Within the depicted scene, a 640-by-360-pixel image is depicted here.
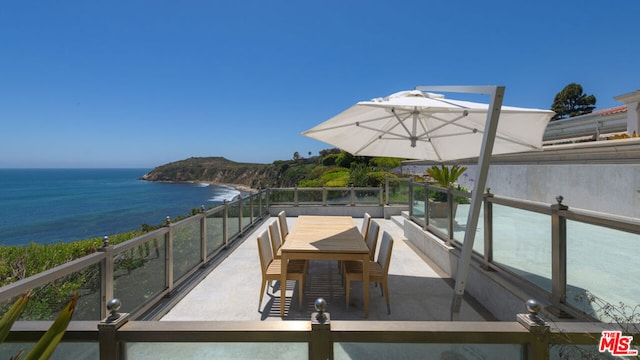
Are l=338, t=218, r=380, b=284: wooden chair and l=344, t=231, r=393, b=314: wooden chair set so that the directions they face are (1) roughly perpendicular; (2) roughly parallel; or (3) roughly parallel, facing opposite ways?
roughly parallel

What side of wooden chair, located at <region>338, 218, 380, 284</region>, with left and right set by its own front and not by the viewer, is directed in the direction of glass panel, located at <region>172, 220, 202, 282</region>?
front

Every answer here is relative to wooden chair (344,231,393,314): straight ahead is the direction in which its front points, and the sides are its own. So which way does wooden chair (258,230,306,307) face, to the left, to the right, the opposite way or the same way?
the opposite way

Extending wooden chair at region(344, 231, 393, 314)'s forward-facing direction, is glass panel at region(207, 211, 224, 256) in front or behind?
in front

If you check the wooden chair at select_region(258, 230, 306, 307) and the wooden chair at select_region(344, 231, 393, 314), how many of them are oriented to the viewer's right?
1

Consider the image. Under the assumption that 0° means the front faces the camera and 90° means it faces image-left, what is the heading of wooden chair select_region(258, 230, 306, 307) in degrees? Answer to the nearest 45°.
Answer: approximately 270°

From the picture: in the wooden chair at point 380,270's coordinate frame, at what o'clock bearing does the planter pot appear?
The planter pot is roughly at 4 o'clock from the wooden chair.

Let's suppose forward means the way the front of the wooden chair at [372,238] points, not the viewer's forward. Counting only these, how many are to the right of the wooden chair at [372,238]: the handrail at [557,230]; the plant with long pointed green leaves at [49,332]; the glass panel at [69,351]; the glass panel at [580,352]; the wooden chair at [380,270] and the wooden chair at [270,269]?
0

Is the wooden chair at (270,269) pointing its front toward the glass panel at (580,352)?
no

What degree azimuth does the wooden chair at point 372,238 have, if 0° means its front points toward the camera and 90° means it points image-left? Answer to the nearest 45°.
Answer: approximately 90°

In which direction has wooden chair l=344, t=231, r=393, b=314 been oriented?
to the viewer's left

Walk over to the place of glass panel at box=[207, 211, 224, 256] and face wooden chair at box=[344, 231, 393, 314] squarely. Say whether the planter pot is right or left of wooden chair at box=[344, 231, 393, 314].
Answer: left

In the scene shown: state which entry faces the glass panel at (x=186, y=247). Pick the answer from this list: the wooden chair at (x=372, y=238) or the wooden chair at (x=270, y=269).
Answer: the wooden chair at (x=372, y=238)

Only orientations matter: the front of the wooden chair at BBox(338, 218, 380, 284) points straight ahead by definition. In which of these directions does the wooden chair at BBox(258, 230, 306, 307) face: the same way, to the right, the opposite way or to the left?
the opposite way

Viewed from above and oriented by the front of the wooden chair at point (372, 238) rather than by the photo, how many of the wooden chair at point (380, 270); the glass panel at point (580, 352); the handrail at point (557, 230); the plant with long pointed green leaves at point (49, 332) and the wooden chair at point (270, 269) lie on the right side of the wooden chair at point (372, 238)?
0

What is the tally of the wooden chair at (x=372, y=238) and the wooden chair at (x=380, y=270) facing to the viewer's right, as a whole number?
0
